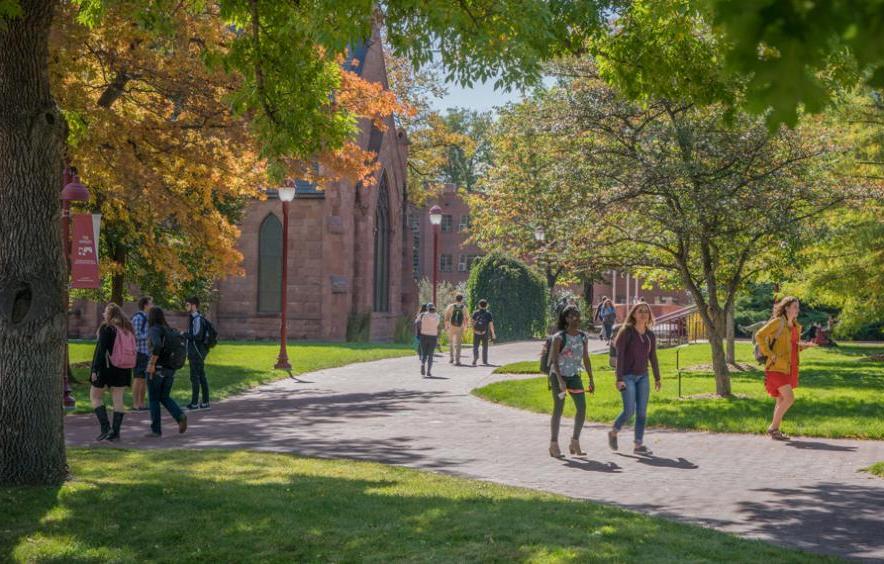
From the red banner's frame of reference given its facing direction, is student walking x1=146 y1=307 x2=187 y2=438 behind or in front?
in front

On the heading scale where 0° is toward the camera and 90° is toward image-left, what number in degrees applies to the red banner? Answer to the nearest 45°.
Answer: approximately 0°

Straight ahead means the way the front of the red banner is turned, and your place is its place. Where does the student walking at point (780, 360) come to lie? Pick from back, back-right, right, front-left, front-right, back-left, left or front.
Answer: front-left

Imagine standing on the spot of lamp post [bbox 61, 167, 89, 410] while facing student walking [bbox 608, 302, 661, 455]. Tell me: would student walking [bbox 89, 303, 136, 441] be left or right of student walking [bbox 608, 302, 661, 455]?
right
